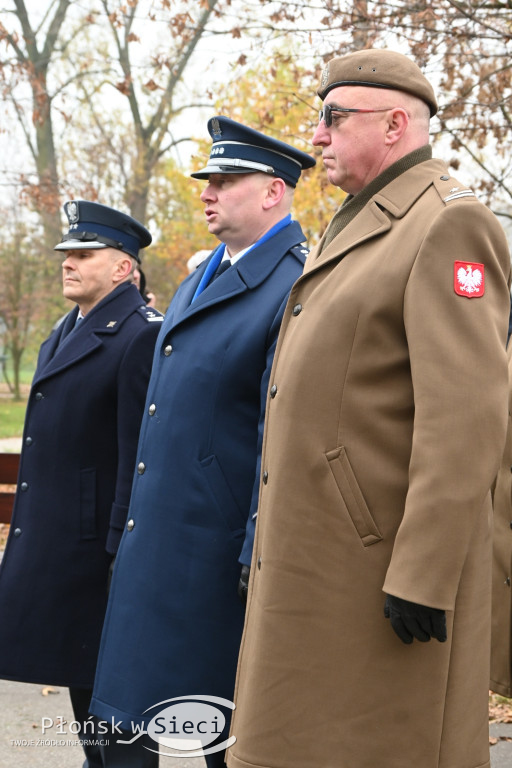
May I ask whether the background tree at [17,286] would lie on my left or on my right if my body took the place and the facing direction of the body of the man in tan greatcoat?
on my right

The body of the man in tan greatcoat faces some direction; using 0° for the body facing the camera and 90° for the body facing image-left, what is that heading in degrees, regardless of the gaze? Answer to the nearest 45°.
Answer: approximately 90°

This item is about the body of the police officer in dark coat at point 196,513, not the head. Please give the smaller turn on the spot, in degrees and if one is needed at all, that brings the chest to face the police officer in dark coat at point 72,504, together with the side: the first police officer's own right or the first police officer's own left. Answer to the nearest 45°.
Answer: approximately 90° to the first police officer's own right

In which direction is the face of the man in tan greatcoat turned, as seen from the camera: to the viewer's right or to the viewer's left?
to the viewer's left

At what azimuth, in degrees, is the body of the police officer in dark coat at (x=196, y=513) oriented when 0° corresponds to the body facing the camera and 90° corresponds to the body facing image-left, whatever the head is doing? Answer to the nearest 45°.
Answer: approximately 45°

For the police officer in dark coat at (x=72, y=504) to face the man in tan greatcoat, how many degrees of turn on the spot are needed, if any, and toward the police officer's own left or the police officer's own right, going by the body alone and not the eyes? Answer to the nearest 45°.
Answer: approximately 90° to the police officer's own left

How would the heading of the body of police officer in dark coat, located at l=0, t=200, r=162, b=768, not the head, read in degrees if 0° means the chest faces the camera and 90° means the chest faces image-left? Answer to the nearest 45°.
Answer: approximately 45°
